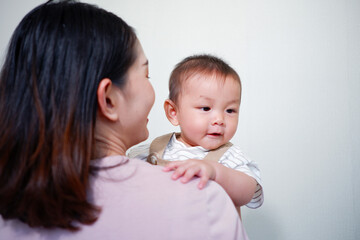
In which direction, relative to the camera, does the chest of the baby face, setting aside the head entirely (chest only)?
toward the camera

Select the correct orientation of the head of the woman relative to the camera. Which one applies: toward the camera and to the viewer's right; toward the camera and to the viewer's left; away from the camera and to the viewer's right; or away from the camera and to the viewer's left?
away from the camera and to the viewer's right
